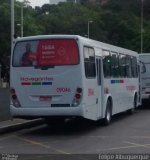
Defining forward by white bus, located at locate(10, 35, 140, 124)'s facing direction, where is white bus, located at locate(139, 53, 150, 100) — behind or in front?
in front

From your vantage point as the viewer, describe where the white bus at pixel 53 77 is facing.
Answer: facing away from the viewer and to the right of the viewer
